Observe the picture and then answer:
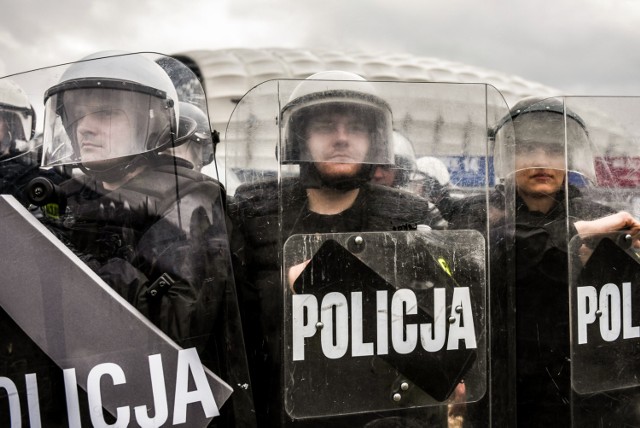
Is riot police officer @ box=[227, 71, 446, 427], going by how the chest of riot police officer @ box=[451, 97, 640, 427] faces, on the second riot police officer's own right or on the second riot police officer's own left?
on the second riot police officer's own right

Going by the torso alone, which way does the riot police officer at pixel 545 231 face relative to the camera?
toward the camera

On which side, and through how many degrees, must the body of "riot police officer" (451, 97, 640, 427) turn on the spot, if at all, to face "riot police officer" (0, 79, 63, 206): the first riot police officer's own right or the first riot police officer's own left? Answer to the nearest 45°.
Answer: approximately 45° to the first riot police officer's own right

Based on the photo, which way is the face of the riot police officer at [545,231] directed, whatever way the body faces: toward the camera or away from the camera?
toward the camera

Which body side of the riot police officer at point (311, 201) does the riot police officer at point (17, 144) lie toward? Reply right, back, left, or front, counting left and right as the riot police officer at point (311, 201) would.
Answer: right

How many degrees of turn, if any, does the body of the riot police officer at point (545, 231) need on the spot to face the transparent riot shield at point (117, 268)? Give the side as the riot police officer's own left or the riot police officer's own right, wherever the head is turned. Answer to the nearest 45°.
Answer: approximately 45° to the riot police officer's own right

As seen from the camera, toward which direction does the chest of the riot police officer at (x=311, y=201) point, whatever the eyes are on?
toward the camera

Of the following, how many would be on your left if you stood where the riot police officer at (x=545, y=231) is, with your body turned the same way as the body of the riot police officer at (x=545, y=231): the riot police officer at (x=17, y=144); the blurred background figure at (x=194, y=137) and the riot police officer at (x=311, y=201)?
0

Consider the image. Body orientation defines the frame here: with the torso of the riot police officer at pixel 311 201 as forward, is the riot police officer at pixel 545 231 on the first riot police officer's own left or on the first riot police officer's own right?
on the first riot police officer's own left

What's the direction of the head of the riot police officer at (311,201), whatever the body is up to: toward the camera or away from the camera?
toward the camera

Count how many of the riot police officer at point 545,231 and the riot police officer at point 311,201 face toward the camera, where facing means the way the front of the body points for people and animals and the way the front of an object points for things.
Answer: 2

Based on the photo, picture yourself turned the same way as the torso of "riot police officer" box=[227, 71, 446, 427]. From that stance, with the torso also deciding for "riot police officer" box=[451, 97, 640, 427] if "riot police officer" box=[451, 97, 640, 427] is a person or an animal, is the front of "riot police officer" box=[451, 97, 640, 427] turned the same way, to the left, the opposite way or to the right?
the same way
